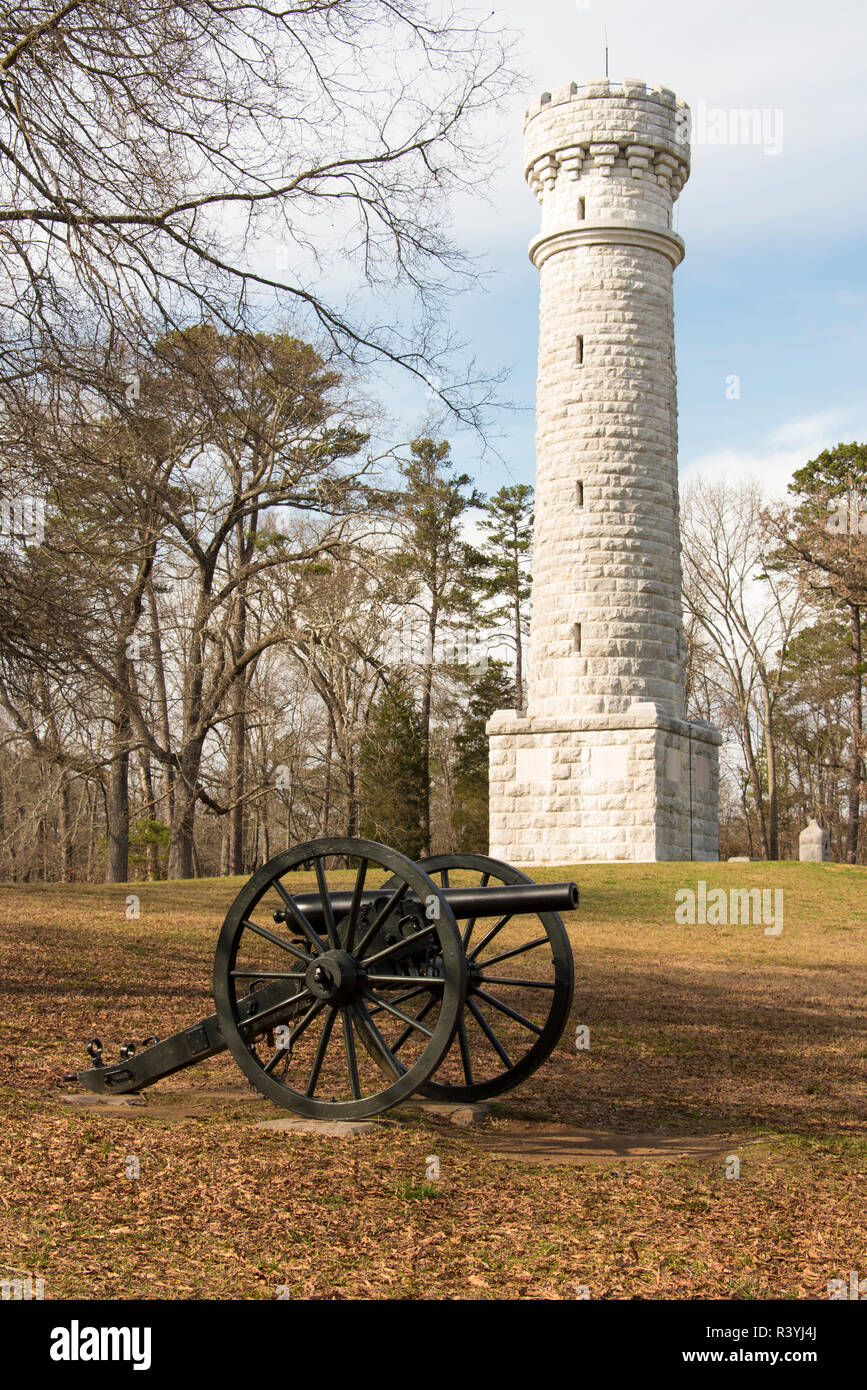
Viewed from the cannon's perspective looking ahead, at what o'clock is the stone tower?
The stone tower is roughly at 8 o'clock from the cannon.

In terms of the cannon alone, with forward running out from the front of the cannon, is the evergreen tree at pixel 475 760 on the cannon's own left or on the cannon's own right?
on the cannon's own left

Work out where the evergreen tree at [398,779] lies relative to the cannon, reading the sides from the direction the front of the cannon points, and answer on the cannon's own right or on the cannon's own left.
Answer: on the cannon's own left

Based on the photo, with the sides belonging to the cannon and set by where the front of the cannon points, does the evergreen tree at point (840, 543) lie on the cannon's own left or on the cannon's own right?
on the cannon's own left

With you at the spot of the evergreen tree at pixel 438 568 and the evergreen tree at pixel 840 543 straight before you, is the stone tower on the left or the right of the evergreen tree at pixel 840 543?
right

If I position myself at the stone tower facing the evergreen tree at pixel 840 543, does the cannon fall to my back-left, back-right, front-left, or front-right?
back-right

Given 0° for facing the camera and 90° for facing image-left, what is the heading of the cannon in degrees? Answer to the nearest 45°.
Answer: approximately 315°
